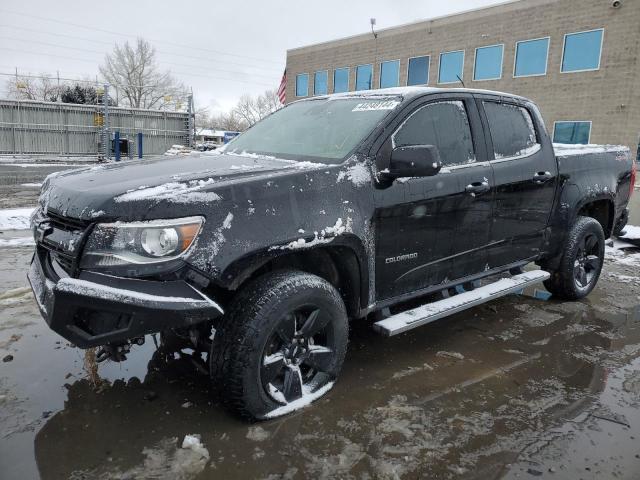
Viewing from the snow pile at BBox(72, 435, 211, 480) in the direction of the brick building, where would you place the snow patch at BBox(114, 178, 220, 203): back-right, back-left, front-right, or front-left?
front-left

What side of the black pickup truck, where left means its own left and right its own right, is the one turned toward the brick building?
back

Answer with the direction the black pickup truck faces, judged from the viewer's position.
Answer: facing the viewer and to the left of the viewer

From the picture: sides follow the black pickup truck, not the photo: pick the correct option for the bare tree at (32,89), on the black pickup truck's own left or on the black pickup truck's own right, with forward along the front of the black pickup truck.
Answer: on the black pickup truck's own right
